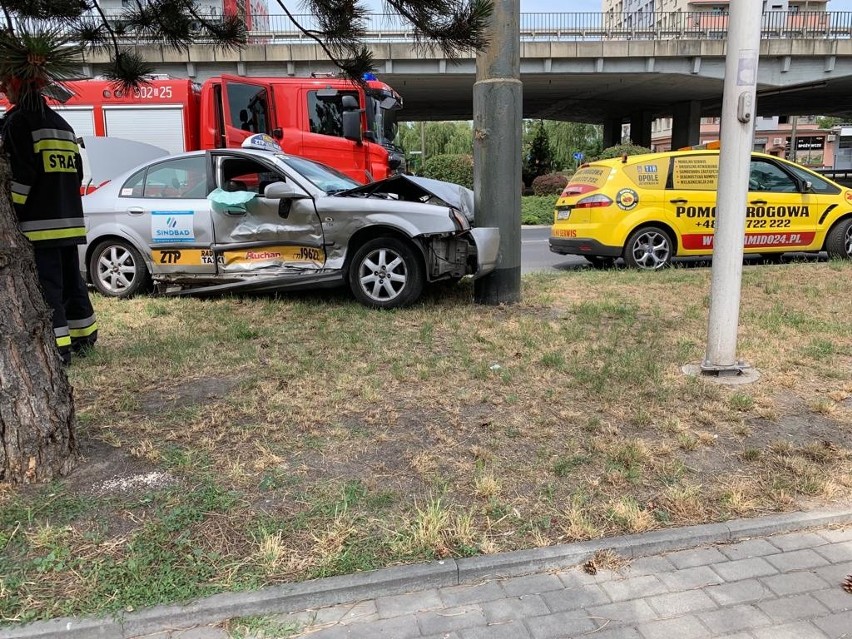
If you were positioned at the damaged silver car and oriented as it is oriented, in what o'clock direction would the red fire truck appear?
The red fire truck is roughly at 9 o'clock from the damaged silver car.

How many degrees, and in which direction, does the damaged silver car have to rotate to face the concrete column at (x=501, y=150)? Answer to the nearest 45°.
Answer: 0° — it already faces it

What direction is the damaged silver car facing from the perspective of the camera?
to the viewer's right

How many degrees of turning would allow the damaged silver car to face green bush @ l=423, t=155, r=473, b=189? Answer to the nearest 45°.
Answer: approximately 90° to its left

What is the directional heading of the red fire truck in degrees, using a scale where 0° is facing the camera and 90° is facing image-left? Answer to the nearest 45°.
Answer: approximately 270°

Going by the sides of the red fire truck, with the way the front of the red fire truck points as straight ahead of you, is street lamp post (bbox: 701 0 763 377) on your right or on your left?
on your right

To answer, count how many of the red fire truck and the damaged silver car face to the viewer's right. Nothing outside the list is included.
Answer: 2
